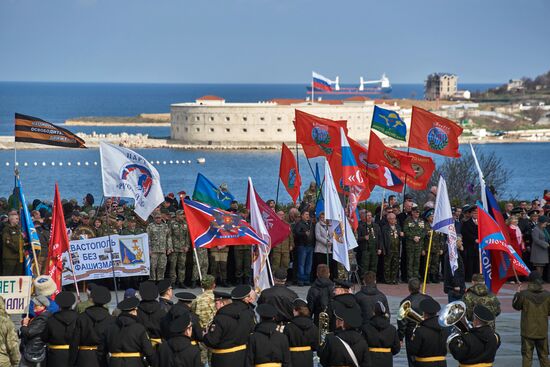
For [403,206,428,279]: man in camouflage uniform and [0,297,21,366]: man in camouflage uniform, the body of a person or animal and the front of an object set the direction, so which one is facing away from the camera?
[0,297,21,366]: man in camouflage uniform

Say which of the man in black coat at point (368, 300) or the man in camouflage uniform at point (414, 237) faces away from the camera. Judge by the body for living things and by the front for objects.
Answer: the man in black coat

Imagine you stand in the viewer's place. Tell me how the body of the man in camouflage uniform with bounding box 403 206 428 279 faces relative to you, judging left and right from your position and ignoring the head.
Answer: facing the viewer

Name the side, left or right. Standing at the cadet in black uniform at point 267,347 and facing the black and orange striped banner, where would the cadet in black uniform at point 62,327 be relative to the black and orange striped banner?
left

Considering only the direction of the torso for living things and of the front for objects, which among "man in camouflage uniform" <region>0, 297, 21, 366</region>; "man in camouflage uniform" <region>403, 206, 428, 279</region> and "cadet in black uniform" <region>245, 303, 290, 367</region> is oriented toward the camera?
"man in camouflage uniform" <region>403, 206, 428, 279</region>

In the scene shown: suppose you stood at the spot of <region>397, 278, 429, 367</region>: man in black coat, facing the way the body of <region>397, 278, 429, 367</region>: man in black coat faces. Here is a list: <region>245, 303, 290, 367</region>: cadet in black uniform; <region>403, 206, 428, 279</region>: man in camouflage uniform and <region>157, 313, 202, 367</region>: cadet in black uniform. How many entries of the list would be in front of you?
1

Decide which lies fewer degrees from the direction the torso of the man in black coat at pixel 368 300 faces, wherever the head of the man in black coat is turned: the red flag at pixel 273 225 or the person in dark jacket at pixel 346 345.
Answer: the red flag

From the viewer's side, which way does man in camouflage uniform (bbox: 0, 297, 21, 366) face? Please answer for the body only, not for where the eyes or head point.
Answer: away from the camera

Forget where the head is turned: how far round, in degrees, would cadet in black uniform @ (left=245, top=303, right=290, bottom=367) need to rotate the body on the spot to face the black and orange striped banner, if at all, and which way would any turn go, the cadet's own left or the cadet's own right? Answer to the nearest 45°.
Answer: approximately 45° to the cadet's own left

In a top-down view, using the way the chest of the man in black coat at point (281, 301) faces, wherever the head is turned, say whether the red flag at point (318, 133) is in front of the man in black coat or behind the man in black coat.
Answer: in front

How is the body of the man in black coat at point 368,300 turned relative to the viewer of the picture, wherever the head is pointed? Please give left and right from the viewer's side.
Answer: facing away from the viewer

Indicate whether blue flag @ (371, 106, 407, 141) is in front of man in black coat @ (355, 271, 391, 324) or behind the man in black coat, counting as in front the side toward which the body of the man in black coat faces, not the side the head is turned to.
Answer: in front
